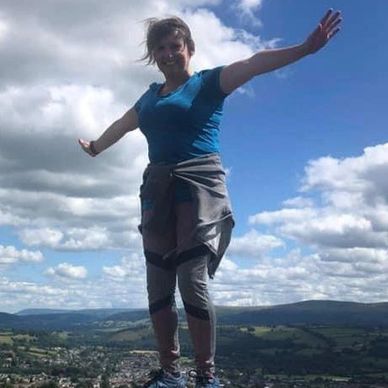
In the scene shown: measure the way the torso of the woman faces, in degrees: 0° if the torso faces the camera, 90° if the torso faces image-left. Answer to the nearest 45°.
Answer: approximately 45°
